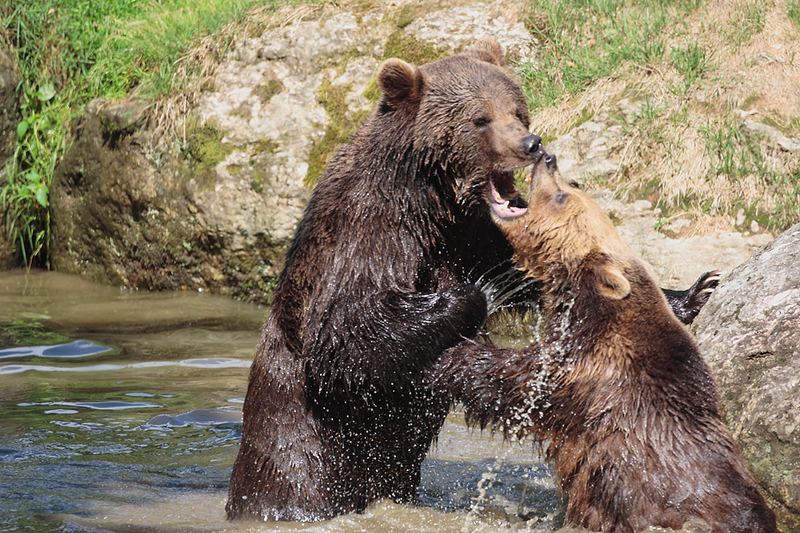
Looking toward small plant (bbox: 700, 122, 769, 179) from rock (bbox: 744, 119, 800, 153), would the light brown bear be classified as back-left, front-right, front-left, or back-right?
front-left

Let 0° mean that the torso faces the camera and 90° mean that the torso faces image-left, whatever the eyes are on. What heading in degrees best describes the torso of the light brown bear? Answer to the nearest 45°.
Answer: approximately 90°

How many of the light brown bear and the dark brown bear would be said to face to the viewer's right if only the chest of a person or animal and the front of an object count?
1

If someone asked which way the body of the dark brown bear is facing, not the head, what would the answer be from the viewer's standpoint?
to the viewer's right

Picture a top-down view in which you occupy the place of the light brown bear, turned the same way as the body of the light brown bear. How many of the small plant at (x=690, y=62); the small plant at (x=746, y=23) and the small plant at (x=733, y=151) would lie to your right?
3

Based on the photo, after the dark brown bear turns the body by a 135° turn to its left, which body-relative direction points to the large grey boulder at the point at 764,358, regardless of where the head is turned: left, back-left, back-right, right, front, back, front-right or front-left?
back-right

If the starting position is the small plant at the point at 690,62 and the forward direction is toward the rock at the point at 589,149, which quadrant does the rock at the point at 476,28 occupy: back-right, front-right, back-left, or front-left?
front-right

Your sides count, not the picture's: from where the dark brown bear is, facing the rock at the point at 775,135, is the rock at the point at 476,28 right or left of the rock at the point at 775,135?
left

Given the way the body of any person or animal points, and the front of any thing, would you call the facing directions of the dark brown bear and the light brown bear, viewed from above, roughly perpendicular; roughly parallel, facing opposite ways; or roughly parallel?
roughly parallel, facing opposite ways

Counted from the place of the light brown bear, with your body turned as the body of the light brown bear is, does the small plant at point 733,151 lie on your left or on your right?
on your right

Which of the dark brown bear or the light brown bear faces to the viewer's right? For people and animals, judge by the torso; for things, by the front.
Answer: the dark brown bear

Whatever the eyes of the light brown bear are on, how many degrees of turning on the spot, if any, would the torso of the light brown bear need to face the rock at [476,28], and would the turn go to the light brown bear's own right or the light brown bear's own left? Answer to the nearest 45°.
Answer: approximately 90° to the light brown bear's own right

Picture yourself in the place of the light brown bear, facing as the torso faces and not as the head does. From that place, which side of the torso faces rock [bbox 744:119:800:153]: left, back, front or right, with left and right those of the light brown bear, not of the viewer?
right

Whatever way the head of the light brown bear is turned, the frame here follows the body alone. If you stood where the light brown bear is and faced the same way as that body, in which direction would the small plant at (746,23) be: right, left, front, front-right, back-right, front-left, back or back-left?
right

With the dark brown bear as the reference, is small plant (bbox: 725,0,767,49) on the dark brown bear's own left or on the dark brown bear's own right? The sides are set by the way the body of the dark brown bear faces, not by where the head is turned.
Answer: on the dark brown bear's own left

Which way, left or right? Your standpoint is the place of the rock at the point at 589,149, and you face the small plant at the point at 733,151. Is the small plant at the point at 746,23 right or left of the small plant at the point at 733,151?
left
